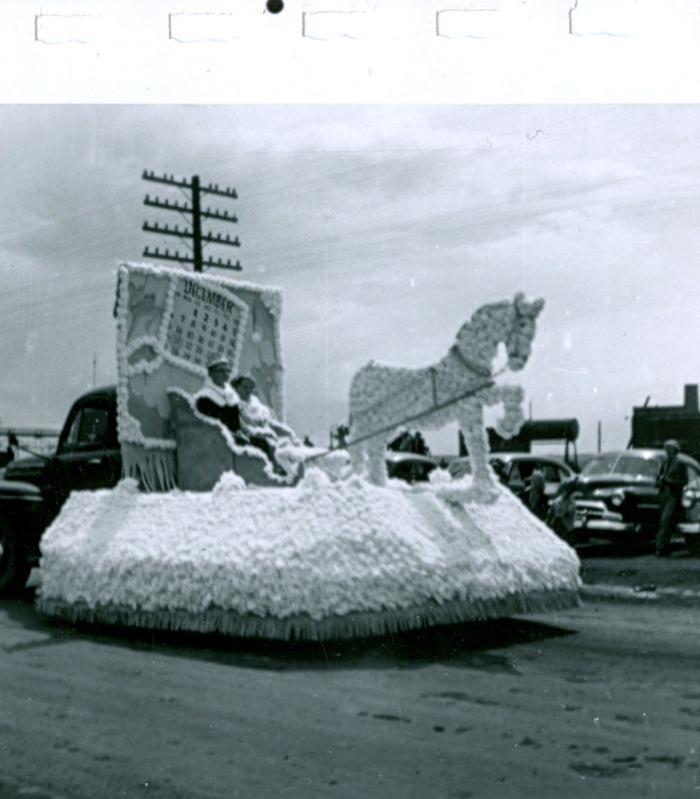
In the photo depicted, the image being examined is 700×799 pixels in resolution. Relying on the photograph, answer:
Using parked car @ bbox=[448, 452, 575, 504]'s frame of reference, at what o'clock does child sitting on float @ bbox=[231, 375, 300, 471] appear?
The child sitting on float is roughly at 11 o'clock from the parked car.

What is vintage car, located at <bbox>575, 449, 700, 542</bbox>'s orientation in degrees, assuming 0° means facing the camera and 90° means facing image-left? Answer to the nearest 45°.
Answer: approximately 45°

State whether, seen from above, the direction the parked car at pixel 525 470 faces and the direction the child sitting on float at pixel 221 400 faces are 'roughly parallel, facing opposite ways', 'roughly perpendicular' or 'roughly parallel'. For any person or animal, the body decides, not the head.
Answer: roughly perpendicular

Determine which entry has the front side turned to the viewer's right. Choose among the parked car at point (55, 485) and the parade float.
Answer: the parade float

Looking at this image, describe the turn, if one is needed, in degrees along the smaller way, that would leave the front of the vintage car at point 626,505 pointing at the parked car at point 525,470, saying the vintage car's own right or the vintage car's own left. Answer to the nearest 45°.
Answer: approximately 90° to the vintage car's own right

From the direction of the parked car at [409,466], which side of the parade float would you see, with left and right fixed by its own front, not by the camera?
left

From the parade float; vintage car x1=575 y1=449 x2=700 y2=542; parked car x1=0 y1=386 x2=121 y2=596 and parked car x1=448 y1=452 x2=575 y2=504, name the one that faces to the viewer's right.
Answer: the parade float

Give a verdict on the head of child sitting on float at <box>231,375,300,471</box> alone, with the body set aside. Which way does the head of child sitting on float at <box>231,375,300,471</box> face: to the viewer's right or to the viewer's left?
to the viewer's right

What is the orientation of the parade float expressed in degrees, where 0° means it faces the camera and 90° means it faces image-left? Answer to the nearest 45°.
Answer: approximately 270°

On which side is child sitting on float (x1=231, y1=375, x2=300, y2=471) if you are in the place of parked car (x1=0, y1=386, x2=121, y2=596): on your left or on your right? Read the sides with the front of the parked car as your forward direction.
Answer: on your left

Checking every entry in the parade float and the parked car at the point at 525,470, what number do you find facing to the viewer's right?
1
